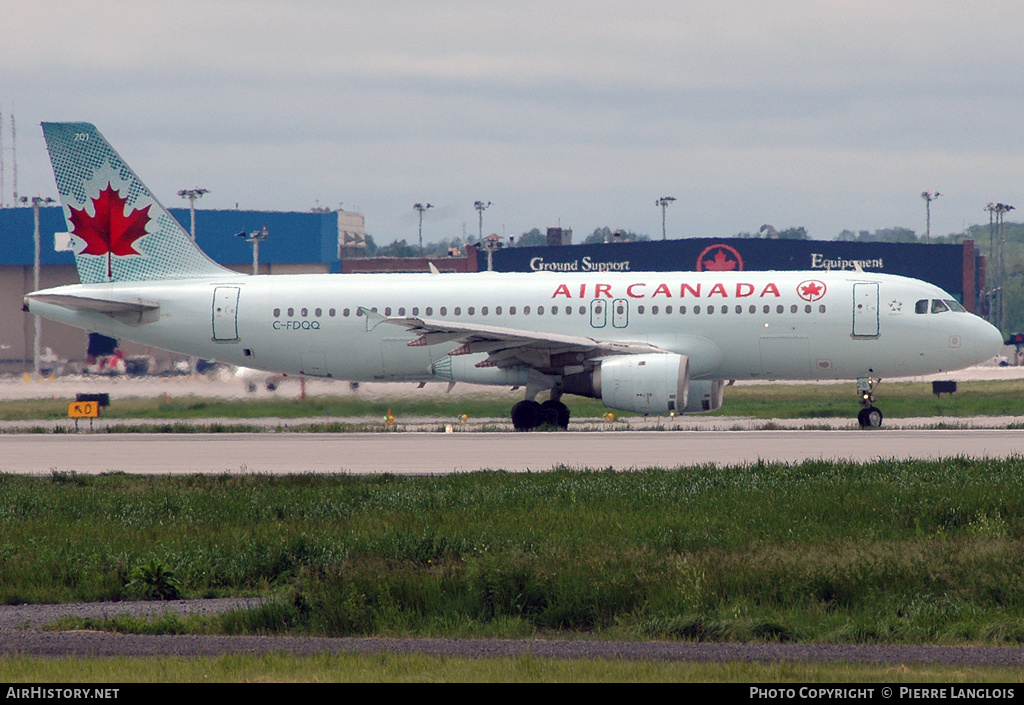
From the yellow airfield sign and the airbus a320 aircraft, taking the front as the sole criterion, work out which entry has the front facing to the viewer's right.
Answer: the airbus a320 aircraft

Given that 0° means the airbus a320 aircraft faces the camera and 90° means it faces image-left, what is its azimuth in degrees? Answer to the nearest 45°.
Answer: approximately 270°

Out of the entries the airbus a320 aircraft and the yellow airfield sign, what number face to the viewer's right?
1

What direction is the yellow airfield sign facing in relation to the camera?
toward the camera

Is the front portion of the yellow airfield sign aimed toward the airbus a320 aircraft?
no

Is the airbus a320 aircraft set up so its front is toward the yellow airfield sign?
no

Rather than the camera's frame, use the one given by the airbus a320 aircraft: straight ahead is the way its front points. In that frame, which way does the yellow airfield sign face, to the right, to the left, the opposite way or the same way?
to the right
